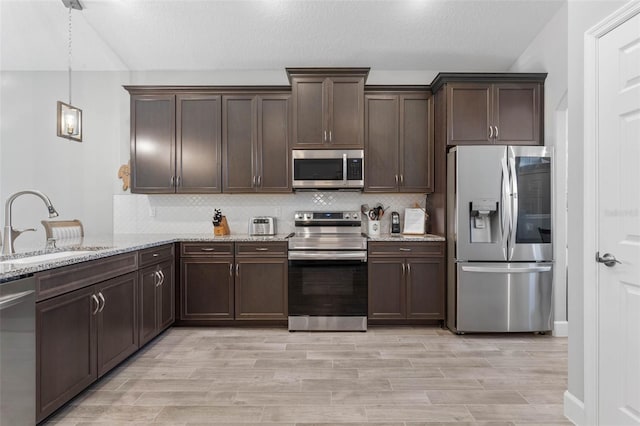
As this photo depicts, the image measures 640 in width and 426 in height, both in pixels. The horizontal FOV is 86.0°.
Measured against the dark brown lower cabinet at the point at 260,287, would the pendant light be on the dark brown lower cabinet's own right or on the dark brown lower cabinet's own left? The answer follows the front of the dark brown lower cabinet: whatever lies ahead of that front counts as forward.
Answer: on the dark brown lower cabinet's own right

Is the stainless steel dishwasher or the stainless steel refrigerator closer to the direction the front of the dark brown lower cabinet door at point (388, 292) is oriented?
the stainless steel dishwasher

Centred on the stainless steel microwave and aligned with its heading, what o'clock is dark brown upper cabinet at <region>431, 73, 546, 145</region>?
The dark brown upper cabinet is roughly at 9 o'clock from the stainless steel microwave.

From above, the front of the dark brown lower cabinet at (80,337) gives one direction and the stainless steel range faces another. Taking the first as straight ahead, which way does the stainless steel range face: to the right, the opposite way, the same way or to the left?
to the right

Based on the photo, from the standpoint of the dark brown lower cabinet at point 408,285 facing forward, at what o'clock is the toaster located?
The toaster is roughly at 3 o'clock from the dark brown lower cabinet.

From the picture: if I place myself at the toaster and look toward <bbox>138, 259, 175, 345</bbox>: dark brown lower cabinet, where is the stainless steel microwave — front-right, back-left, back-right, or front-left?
back-left
